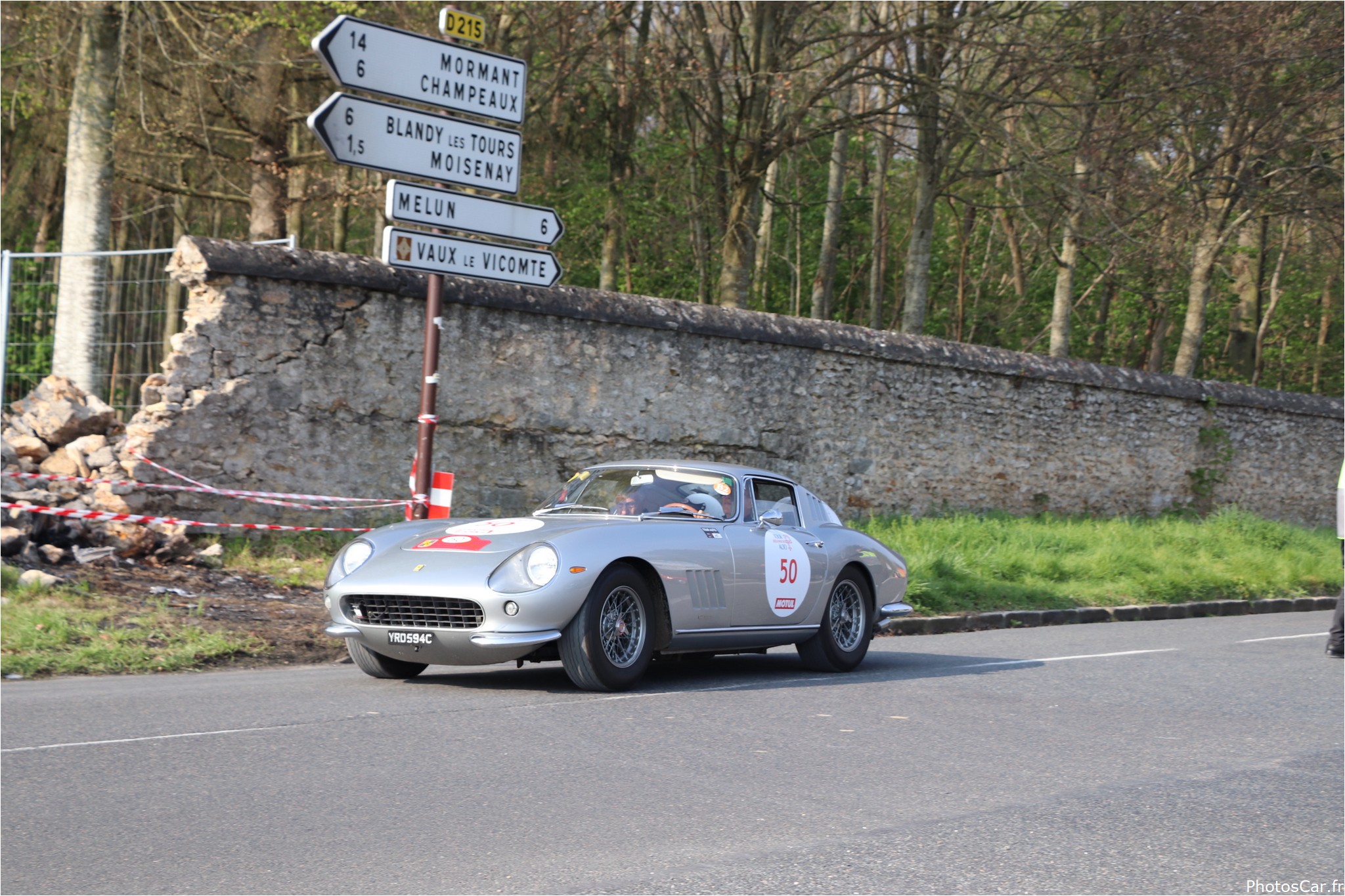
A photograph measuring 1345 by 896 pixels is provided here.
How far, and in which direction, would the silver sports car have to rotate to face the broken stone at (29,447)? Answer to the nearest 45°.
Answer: approximately 90° to its right

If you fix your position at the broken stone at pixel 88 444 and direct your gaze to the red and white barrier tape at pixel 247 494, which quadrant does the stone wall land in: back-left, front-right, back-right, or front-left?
front-left

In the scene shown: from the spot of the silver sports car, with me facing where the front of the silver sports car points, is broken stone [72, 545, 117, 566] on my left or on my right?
on my right

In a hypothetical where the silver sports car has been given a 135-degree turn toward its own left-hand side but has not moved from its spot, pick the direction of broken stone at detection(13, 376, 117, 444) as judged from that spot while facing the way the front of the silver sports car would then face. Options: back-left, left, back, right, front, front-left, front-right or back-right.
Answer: back-left

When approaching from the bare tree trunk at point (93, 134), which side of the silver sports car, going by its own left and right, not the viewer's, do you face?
right

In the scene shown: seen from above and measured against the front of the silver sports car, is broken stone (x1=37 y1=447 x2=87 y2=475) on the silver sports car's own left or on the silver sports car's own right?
on the silver sports car's own right

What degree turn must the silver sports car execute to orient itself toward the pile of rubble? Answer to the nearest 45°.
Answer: approximately 90° to its right

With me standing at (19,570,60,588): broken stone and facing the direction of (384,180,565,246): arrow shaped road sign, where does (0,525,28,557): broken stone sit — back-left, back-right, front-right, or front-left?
front-left

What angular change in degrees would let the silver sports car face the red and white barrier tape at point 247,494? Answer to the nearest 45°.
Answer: approximately 90° to its right

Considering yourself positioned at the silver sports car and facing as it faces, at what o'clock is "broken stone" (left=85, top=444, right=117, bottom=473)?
The broken stone is roughly at 3 o'clock from the silver sports car.

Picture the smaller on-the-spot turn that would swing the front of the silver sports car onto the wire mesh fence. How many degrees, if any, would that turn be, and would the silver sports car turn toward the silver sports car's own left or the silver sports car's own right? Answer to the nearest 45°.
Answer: approximately 90° to the silver sports car's own right
